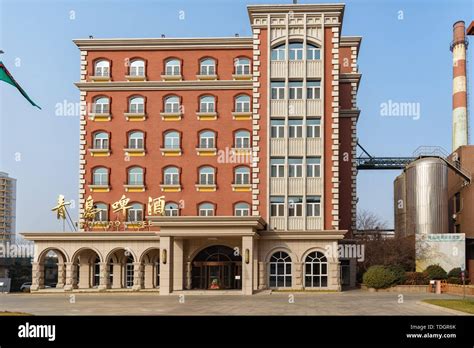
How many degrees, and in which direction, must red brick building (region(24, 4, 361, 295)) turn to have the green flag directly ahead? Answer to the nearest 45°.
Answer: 0° — it already faces it

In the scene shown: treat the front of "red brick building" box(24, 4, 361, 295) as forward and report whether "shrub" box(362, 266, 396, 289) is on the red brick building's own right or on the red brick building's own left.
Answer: on the red brick building's own left

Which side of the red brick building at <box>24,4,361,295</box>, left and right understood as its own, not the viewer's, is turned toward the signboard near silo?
left

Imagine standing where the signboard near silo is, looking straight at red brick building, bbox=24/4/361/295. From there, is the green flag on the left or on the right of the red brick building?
left

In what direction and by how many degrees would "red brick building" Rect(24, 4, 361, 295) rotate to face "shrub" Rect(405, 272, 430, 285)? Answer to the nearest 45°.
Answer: approximately 90° to its left

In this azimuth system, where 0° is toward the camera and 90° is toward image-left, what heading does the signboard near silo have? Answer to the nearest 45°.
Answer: approximately 0°

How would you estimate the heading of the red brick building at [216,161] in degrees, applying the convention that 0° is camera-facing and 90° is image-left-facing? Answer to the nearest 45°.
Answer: approximately 0°

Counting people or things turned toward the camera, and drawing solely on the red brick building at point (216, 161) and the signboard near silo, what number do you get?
2

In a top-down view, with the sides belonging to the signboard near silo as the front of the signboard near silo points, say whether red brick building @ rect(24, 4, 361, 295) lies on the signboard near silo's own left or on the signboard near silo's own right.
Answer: on the signboard near silo's own right
